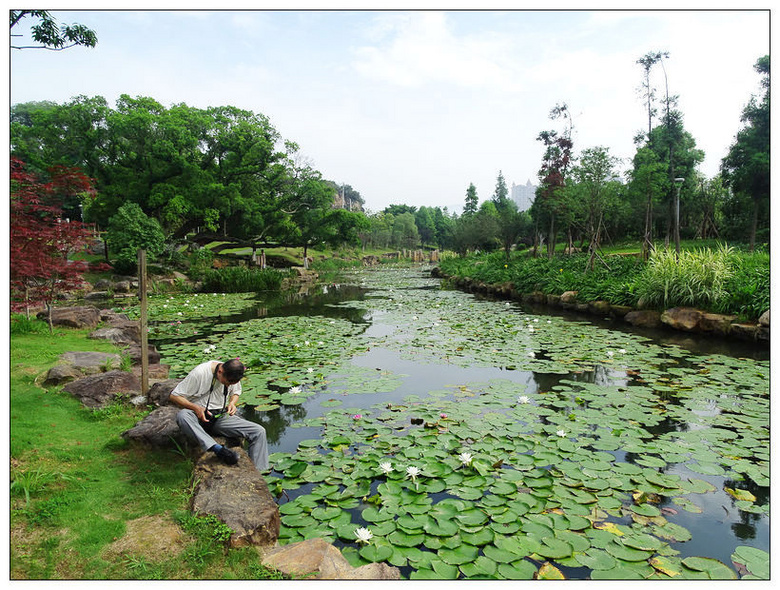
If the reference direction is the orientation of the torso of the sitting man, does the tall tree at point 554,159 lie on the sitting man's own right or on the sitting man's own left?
on the sitting man's own left

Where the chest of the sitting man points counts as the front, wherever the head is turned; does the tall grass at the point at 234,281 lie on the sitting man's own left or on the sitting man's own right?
on the sitting man's own left

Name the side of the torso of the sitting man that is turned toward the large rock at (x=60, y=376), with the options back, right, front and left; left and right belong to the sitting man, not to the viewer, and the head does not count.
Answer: back

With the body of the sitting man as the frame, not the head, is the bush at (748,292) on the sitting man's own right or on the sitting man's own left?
on the sitting man's own left

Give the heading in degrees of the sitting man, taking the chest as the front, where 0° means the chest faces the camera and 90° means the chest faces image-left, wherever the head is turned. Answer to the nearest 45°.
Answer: approximately 315°

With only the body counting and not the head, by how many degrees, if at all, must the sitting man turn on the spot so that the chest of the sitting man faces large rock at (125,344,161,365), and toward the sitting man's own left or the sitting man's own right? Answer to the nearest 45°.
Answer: approximately 135° to the sitting man's own left

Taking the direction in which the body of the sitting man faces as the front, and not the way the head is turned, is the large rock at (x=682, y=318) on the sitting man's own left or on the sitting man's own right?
on the sitting man's own left

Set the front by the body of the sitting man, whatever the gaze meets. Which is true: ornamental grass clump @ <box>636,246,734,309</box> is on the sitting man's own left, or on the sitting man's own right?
on the sitting man's own left

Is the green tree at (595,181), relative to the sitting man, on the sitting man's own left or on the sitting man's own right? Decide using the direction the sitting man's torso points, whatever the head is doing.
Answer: on the sitting man's own left

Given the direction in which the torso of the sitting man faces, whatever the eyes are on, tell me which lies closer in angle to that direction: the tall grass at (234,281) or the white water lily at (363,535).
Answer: the white water lily
